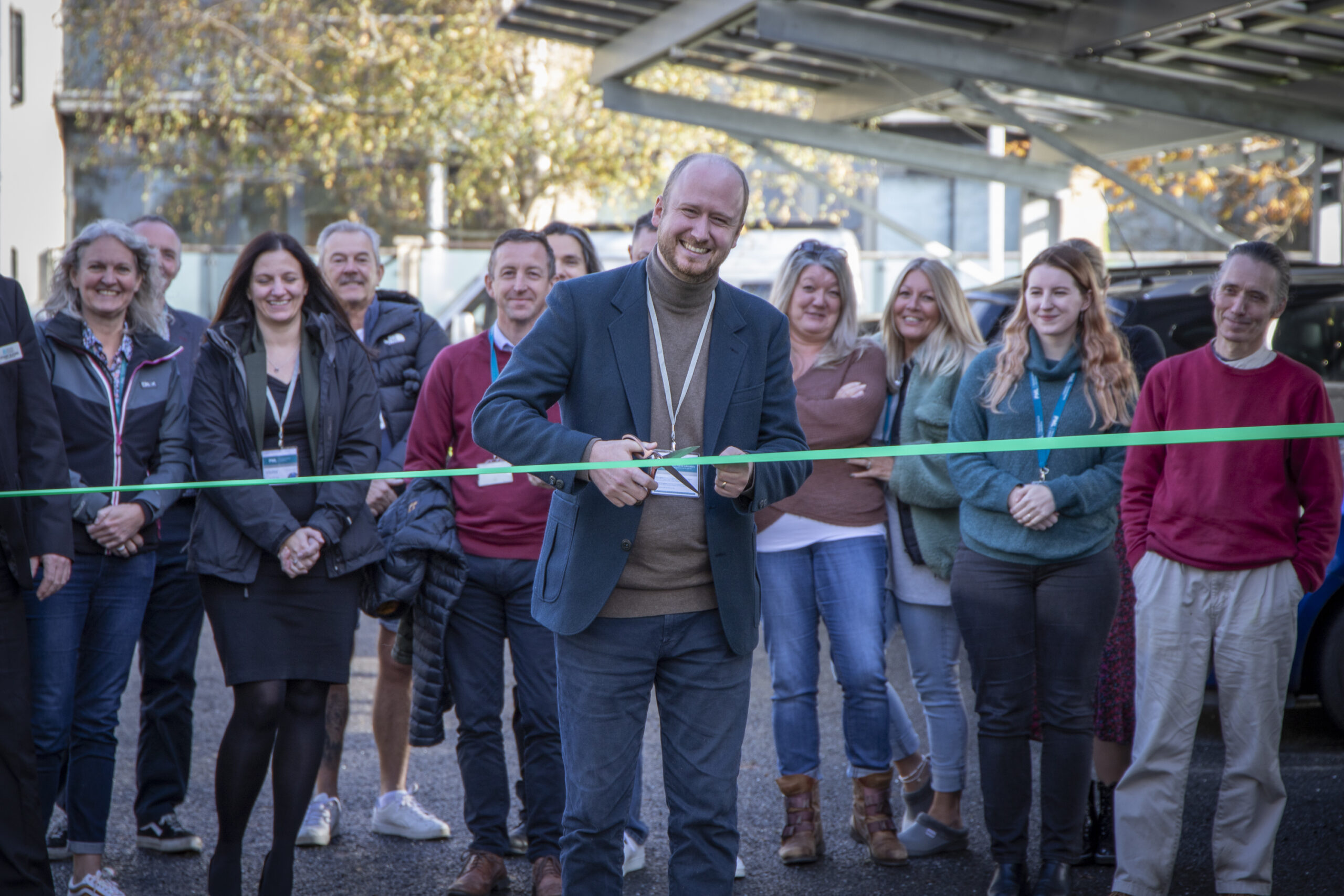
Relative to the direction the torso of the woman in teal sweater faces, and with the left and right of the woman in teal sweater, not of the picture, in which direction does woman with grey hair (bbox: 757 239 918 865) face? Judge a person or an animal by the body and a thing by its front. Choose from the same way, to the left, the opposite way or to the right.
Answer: the same way

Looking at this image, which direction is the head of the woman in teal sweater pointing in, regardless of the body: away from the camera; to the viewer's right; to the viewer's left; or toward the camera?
toward the camera

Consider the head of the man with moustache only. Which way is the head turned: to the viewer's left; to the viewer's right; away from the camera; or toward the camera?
toward the camera

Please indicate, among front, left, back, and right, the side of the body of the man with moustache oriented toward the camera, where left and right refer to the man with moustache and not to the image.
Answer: front

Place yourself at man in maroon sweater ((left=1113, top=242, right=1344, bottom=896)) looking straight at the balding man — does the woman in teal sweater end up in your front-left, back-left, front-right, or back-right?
front-right

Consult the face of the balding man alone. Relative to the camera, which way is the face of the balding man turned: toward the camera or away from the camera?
toward the camera

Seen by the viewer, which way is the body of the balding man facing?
toward the camera

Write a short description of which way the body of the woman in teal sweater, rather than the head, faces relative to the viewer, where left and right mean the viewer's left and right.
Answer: facing the viewer

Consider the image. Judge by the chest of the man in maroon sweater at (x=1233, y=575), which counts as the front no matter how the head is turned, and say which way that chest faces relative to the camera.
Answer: toward the camera

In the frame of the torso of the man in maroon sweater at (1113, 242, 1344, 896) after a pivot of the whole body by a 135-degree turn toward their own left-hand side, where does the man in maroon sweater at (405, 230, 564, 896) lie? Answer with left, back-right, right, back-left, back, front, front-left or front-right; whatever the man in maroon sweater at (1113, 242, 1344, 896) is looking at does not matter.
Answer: back-left

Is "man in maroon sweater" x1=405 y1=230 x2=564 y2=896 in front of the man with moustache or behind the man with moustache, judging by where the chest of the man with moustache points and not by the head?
in front

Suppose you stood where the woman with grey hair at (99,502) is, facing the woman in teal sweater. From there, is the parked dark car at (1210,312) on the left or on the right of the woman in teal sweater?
left

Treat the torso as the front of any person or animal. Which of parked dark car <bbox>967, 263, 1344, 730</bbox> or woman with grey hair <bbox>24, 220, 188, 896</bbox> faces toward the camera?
the woman with grey hair

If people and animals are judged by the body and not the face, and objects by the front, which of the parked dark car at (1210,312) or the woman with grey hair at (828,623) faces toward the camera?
the woman with grey hair
